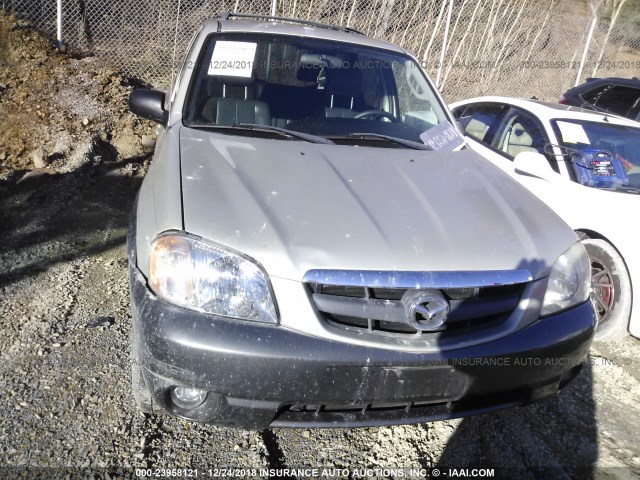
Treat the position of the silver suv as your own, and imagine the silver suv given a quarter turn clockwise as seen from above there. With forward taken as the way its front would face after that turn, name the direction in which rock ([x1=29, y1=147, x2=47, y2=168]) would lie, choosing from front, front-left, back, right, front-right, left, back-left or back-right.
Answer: right

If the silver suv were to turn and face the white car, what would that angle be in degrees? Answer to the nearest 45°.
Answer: approximately 90° to its left

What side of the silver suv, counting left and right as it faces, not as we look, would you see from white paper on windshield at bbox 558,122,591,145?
left

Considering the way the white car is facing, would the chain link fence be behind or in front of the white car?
behind

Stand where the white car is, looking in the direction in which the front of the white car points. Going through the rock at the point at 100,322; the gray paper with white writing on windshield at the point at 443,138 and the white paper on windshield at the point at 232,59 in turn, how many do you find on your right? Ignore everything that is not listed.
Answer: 3

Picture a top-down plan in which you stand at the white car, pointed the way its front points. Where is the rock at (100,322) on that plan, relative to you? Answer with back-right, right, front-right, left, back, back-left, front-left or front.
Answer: right

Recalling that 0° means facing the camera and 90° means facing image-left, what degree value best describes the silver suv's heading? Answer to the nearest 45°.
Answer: approximately 315°

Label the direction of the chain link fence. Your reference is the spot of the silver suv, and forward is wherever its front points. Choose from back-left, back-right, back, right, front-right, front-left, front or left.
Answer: back-left
